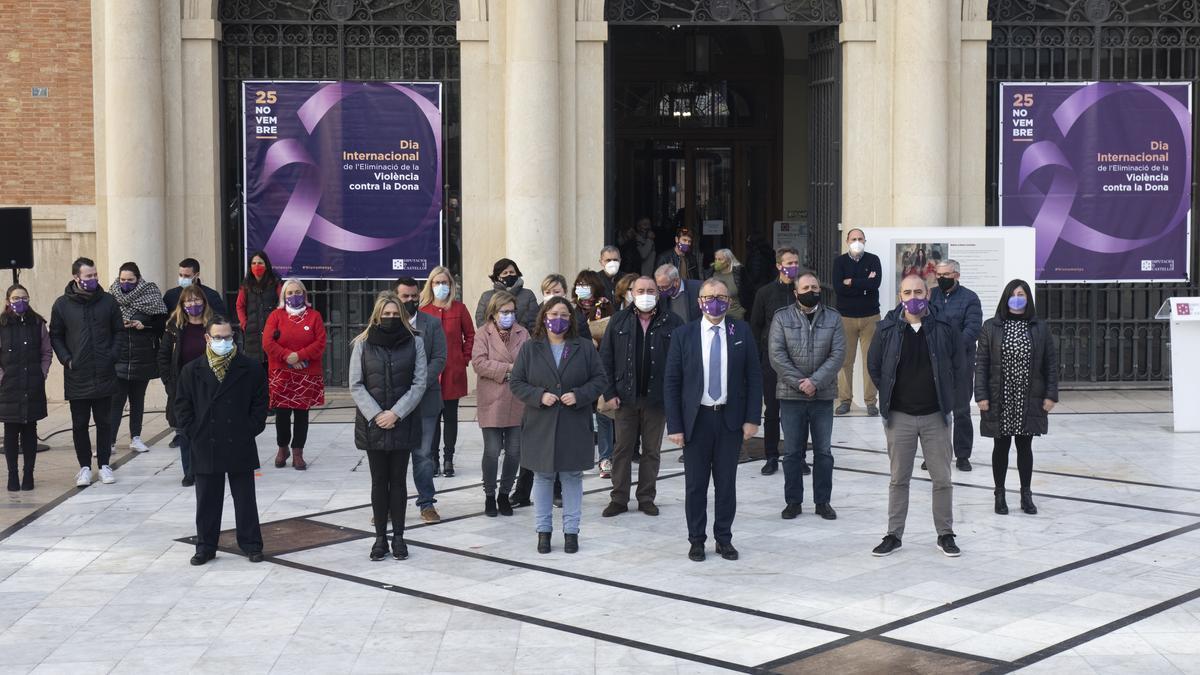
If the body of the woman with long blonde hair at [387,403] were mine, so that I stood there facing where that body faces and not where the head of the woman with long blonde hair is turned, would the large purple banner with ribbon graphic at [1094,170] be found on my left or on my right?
on my left

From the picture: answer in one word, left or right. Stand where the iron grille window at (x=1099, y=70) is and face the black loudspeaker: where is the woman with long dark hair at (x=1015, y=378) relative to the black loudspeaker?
left

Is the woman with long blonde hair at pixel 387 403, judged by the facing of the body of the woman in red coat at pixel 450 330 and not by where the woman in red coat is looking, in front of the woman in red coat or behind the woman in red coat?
in front

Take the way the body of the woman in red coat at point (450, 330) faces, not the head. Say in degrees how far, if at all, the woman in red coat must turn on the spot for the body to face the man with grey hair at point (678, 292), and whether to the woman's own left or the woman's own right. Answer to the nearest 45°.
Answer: approximately 90° to the woman's own left

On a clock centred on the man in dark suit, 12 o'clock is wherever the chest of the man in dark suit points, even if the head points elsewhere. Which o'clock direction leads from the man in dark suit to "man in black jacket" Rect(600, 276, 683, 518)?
The man in black jacket is roughly at 5 o'clock from the man in dark suit.

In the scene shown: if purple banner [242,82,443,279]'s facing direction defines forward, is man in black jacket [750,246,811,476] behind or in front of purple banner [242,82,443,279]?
in front

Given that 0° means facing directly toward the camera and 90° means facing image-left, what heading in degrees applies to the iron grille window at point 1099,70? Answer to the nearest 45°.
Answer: approximately 0°

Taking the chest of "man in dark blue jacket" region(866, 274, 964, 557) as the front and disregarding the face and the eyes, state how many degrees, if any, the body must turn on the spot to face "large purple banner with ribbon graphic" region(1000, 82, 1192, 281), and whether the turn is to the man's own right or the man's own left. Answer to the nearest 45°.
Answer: approximately 180°

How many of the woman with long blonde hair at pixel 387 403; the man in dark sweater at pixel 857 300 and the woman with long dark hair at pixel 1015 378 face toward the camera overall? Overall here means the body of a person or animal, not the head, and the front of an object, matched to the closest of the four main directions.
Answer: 3

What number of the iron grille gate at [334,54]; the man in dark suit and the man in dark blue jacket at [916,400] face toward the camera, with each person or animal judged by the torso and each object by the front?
3

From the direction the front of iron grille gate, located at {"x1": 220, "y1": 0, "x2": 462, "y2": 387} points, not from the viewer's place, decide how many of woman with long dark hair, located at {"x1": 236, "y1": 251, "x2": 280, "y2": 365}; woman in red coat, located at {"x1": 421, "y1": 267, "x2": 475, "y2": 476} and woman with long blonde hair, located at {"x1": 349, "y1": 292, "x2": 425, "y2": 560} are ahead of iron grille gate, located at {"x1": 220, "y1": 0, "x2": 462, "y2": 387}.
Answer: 3

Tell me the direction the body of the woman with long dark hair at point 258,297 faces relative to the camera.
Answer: toward the camera

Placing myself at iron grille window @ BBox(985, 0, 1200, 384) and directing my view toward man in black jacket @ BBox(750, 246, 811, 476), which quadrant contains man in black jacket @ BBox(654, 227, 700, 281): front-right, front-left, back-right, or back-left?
front-right

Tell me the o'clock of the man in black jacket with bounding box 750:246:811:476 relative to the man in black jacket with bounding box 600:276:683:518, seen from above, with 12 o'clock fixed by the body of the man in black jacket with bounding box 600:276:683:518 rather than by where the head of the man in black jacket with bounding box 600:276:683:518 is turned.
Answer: the man in black jacket with bounding box 750:246:811:476 is roughly at 7 o'clock from the man in black jacket with bounding box 600:276:683:518.

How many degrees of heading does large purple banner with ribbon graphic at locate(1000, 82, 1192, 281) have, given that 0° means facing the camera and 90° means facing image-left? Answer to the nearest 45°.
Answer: approximately 0°

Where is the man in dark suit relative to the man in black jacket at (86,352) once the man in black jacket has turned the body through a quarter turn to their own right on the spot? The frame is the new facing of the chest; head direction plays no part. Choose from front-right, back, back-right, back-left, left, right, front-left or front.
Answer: back-left
